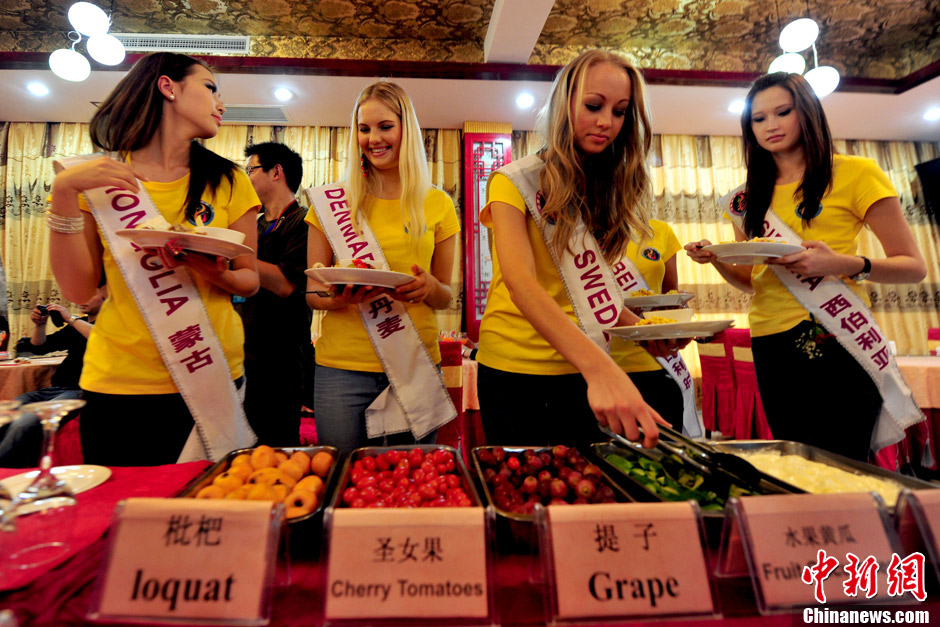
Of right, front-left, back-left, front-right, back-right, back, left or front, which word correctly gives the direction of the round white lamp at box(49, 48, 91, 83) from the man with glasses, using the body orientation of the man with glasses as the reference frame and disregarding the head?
front-right

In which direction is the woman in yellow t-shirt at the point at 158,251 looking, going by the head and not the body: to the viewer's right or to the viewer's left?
to the viewer's right

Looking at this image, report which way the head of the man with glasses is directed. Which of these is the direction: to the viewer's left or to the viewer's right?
to the viewer's left

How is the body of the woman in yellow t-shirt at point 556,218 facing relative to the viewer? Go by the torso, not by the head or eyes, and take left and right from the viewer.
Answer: facing the viewer and to the right of the viewer

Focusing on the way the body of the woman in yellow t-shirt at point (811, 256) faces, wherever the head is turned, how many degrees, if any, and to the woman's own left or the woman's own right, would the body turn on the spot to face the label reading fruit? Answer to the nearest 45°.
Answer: approximately 45° to the woman's own left
